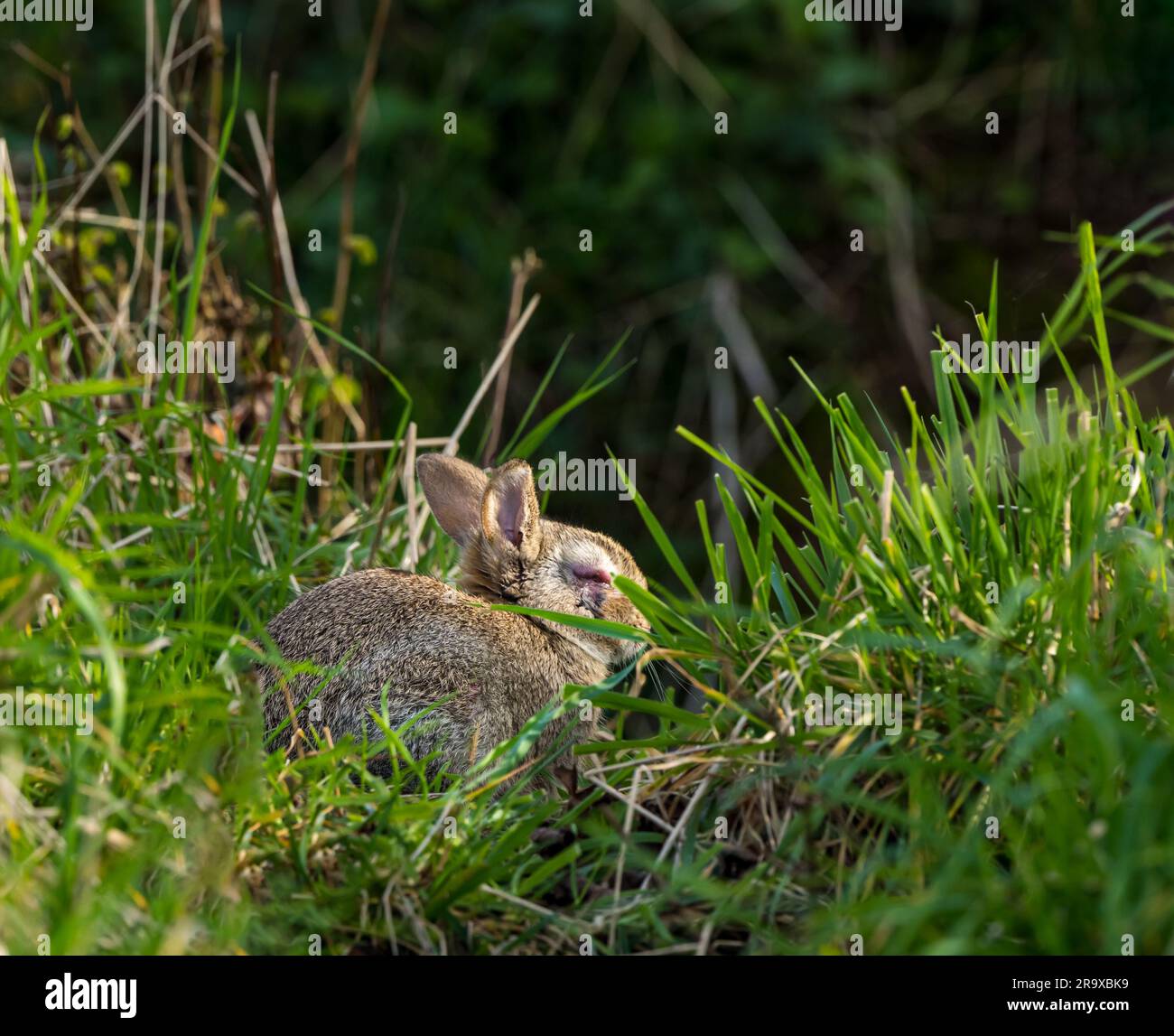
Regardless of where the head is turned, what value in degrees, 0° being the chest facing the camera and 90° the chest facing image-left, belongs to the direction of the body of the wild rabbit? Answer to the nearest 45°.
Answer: approximately 270°
